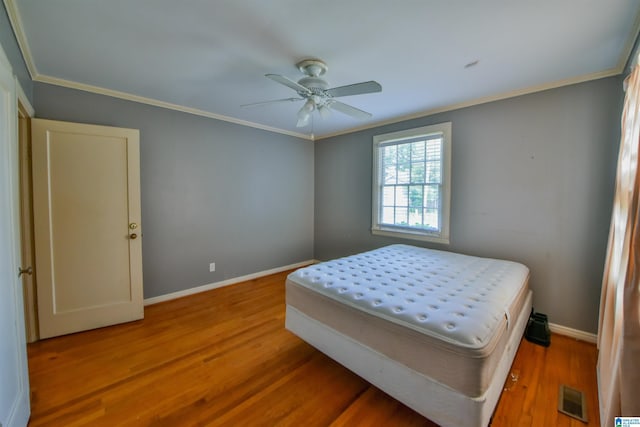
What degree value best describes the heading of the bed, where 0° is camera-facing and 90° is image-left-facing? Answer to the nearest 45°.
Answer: approximately 45°

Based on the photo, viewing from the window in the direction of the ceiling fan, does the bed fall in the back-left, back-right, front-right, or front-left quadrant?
front-left

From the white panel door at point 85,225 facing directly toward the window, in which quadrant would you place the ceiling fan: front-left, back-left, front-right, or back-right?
front-right

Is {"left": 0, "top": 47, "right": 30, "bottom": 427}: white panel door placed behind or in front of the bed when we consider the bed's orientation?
in front

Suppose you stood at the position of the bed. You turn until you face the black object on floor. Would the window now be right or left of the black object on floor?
left

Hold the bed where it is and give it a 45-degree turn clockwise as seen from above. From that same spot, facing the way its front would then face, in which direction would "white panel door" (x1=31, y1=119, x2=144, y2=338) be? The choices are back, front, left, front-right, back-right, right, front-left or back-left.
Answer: front

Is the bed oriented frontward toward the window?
no
